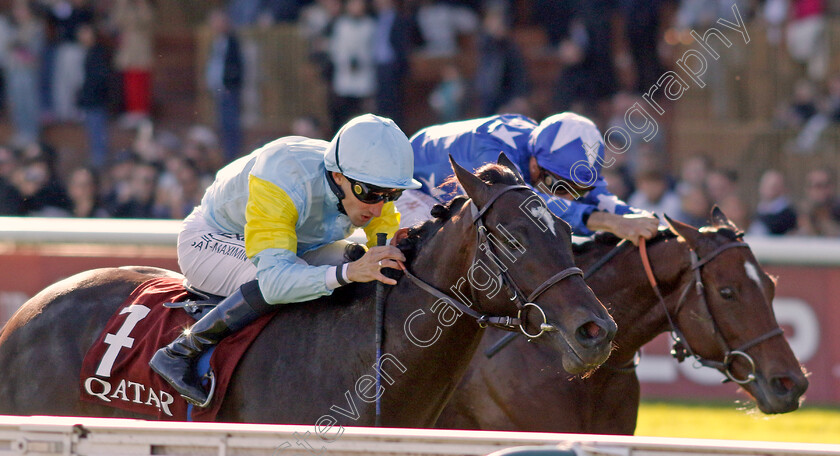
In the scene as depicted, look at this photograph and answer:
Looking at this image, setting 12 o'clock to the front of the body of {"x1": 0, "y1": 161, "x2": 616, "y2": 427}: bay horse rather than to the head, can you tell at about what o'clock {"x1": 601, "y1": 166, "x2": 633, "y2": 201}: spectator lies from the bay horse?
The spectator is roughly at 10 o'clock from the bay horse.

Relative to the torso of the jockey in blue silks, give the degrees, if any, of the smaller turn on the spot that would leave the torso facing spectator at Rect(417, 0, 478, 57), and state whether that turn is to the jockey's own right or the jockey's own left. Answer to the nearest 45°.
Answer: approximately 135° to the jockey's own left

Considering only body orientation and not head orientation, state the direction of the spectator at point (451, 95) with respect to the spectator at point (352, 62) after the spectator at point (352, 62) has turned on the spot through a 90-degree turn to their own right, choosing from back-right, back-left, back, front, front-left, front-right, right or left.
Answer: back

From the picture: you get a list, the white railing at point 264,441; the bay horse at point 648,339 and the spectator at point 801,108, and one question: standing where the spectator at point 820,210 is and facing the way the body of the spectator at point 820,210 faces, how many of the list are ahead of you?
2

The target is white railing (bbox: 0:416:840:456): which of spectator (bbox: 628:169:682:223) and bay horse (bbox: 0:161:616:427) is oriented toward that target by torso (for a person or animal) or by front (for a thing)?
the spectator

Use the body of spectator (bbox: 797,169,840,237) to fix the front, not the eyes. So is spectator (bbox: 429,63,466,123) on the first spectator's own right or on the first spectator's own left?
on the first spectator's own right

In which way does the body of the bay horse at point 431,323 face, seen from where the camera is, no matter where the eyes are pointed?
to the viewer's right

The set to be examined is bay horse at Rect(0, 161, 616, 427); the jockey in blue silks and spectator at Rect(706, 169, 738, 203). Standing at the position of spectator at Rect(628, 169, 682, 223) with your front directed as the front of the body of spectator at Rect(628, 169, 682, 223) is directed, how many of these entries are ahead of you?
2

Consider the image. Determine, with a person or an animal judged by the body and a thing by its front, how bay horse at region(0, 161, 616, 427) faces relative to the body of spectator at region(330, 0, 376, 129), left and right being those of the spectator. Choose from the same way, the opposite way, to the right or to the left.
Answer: to the left

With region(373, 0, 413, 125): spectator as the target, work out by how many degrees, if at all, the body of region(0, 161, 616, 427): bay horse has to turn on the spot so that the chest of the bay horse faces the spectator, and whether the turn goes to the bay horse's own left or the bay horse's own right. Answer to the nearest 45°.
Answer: approximately 90° to the bay horse's own left

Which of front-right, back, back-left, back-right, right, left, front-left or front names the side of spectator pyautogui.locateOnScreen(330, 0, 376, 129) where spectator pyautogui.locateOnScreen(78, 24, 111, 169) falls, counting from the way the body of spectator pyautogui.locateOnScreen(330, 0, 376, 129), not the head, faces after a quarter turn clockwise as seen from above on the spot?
front
